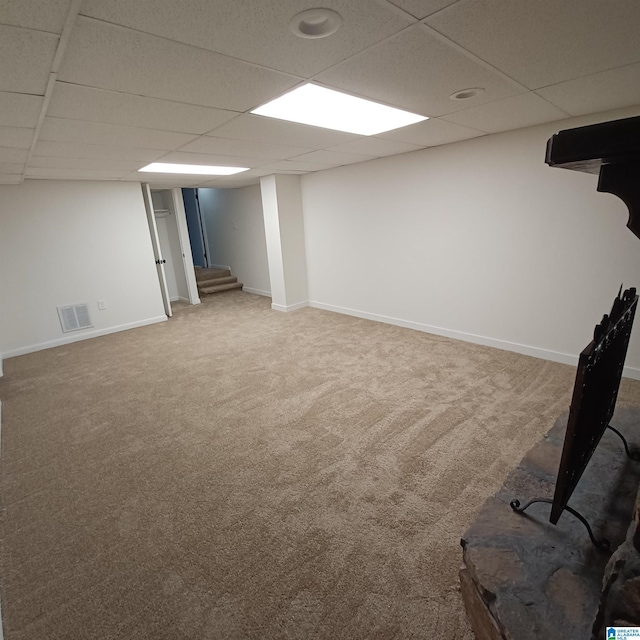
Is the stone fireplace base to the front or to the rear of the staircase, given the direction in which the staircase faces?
to the front

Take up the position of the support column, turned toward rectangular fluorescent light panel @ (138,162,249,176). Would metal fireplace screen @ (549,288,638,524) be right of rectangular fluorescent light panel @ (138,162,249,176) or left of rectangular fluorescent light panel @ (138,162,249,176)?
left

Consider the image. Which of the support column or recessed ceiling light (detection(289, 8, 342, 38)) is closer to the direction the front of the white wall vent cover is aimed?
the recessed ceiling light

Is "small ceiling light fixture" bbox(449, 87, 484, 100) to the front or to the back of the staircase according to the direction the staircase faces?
to the front

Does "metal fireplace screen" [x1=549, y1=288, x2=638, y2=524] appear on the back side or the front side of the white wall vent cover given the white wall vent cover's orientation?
on the front side

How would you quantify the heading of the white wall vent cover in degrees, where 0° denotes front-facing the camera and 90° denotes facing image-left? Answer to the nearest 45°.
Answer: approximately 0°

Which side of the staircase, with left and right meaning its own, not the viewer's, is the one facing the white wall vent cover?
right

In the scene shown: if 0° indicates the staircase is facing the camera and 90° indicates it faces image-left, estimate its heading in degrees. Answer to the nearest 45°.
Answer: approximately 315°

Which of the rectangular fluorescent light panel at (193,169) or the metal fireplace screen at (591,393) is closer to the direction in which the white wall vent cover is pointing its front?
the metal fireplace screen
